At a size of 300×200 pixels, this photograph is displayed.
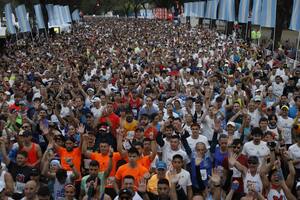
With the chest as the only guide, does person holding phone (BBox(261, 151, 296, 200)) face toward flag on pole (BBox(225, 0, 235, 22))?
no

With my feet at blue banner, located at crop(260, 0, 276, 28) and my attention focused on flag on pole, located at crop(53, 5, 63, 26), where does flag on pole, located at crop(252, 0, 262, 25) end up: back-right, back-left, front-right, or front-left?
front-right

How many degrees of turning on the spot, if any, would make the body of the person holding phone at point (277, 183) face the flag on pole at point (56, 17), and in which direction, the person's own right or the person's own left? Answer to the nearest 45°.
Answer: approximately 135° to the person's own right

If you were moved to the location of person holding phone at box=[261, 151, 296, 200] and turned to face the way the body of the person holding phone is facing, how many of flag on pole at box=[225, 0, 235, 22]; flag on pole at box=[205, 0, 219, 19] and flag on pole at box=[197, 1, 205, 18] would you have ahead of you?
0

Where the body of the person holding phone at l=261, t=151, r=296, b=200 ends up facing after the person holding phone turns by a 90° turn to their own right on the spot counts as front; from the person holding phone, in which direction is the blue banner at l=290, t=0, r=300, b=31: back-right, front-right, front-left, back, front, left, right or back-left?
right

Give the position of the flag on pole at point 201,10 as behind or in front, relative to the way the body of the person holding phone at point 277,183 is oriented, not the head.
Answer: behind

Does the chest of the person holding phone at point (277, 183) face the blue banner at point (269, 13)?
no

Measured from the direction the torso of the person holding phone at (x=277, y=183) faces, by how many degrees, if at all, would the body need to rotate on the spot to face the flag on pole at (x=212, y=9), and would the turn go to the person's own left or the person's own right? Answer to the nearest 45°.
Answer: approximately 180°

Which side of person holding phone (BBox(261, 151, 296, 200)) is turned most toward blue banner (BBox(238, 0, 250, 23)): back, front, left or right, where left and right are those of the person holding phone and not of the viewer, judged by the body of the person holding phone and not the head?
back

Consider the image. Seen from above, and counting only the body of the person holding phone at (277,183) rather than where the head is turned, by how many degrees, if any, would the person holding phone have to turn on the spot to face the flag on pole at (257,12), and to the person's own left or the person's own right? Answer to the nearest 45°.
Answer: approximately 180°

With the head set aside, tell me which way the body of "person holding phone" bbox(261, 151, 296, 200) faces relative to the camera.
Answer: toward the camera
